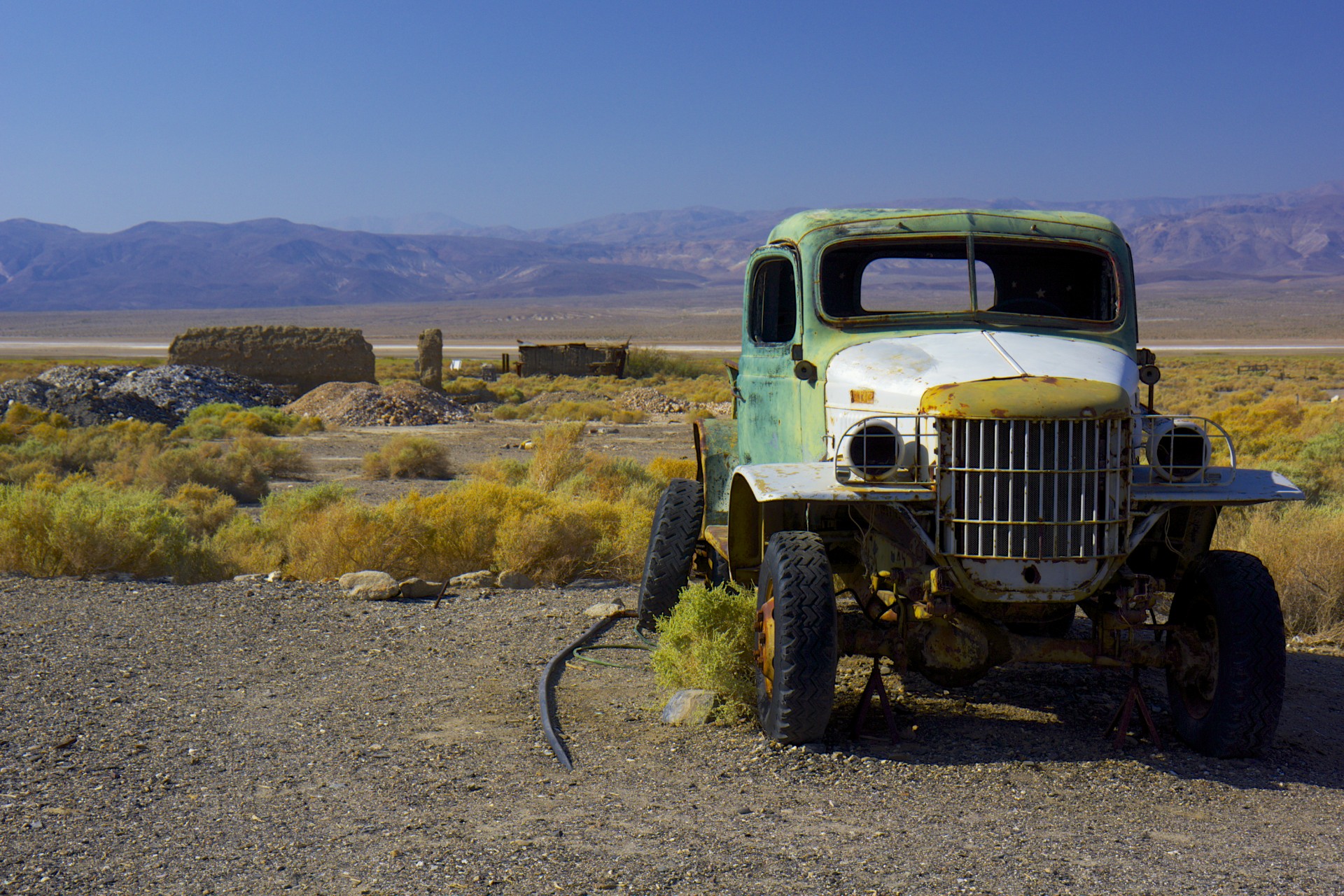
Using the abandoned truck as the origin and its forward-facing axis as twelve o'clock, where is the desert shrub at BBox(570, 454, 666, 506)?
The desert shrub is roughly at 5 o'clock from the abandoned truck.

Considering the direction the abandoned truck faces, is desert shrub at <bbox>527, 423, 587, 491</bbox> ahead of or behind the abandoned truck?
behind

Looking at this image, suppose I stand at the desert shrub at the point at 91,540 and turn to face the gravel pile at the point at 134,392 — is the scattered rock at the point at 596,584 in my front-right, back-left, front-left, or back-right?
back-right

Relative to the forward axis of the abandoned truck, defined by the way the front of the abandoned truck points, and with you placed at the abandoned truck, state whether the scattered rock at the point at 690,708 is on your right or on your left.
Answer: on your right

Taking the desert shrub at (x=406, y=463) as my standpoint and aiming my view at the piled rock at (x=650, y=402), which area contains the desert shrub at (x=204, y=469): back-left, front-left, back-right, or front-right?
back-left

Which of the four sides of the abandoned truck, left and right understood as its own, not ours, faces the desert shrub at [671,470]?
back

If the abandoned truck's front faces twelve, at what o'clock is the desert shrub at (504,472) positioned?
The desert shrub is roughly at 5 o'clock from the abandoned truck.

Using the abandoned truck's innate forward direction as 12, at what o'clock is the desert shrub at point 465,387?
The desert shrub is roughly at 5 o'clock from the abandoned truck.

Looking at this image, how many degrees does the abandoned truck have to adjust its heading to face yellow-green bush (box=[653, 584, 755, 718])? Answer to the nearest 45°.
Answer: approximately 90° to its right

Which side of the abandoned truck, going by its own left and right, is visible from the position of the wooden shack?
back

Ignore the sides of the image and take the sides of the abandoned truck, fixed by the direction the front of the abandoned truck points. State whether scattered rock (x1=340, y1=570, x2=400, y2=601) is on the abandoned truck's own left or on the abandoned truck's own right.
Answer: on the abandoned truck's own right

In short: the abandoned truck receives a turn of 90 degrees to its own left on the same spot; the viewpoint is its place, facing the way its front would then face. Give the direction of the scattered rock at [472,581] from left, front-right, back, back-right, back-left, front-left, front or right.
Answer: back-left

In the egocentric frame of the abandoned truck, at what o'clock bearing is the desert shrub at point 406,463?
The desert shrub is roughly at 5 o'clock from the abandoned truck.

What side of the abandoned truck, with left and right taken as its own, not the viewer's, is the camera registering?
front
